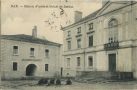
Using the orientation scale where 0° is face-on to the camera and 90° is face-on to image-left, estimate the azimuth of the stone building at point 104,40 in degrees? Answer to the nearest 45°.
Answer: approximately 45°

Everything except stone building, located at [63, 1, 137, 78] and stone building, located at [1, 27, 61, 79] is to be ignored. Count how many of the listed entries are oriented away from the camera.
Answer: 0

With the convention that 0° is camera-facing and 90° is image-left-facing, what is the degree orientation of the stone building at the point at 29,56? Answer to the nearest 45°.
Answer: approximately 315°

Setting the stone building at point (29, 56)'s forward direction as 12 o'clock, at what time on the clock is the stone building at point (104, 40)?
the stone building at point (104, 40) is roughly at 10 o'clock from the stone building at point (29, 56).
